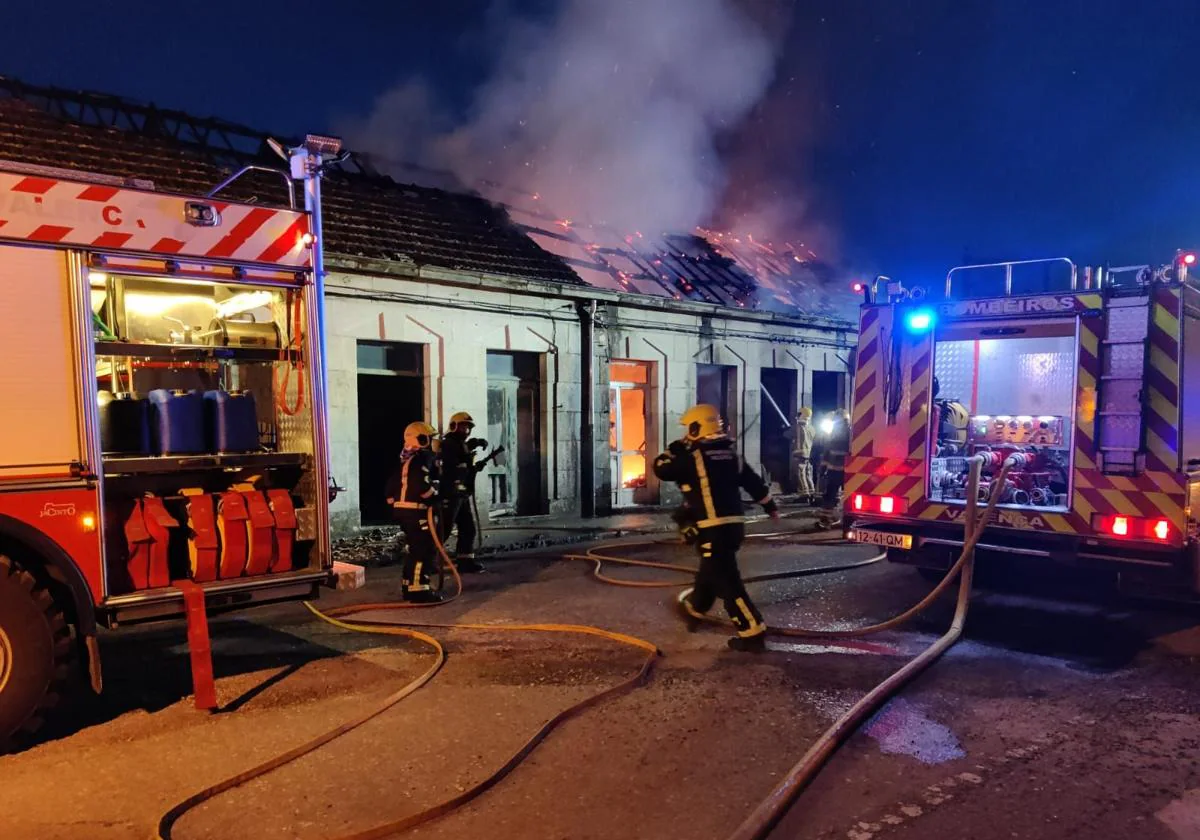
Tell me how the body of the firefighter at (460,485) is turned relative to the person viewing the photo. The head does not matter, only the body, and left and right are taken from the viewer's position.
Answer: facing to the right of the viewer

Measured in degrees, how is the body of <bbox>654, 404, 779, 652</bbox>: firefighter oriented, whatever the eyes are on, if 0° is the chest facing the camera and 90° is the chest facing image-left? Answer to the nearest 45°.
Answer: approximately 135°

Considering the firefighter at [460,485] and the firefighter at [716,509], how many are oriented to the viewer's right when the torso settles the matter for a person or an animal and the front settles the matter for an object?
1

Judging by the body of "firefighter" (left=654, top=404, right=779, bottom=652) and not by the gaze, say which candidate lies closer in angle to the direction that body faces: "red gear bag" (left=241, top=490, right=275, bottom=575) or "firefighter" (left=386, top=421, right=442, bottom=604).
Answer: the firefighter

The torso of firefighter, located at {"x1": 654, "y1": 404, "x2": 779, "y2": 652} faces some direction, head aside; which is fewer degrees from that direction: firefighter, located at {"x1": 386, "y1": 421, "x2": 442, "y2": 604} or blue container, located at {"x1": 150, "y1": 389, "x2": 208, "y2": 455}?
the firefighter

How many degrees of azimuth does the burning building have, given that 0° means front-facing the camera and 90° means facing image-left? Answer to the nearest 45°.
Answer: approximately 315°

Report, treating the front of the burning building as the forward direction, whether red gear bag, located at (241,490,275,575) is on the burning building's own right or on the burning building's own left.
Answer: on the burning building's own right

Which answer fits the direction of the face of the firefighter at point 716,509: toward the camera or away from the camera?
away from the camera
